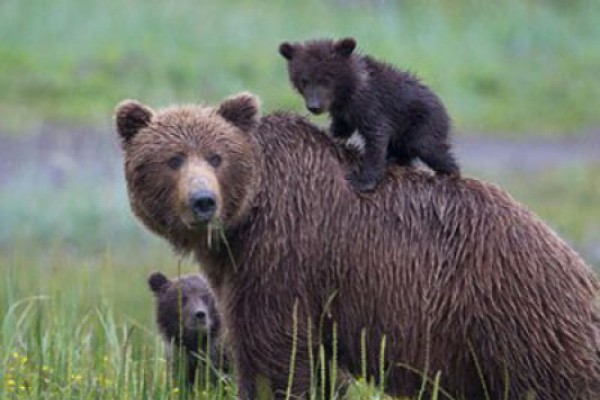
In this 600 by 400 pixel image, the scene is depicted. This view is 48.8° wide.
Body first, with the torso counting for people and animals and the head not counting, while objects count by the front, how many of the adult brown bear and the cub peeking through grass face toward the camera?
1

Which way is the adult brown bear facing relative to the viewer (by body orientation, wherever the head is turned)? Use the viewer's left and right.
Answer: facing to the left of the viewer

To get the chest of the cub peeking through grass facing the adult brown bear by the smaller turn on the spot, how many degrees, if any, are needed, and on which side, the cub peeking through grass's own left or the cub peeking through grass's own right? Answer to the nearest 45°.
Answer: approximately 45° to the cub peeking through grass's own left

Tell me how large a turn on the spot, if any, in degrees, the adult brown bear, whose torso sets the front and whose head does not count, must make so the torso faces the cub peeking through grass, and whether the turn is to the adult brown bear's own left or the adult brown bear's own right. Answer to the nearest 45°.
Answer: approximately 45° to the adult brown bear's own right

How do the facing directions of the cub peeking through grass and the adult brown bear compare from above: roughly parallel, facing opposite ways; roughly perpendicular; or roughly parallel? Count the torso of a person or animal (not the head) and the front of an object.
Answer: roughly perpendicular
